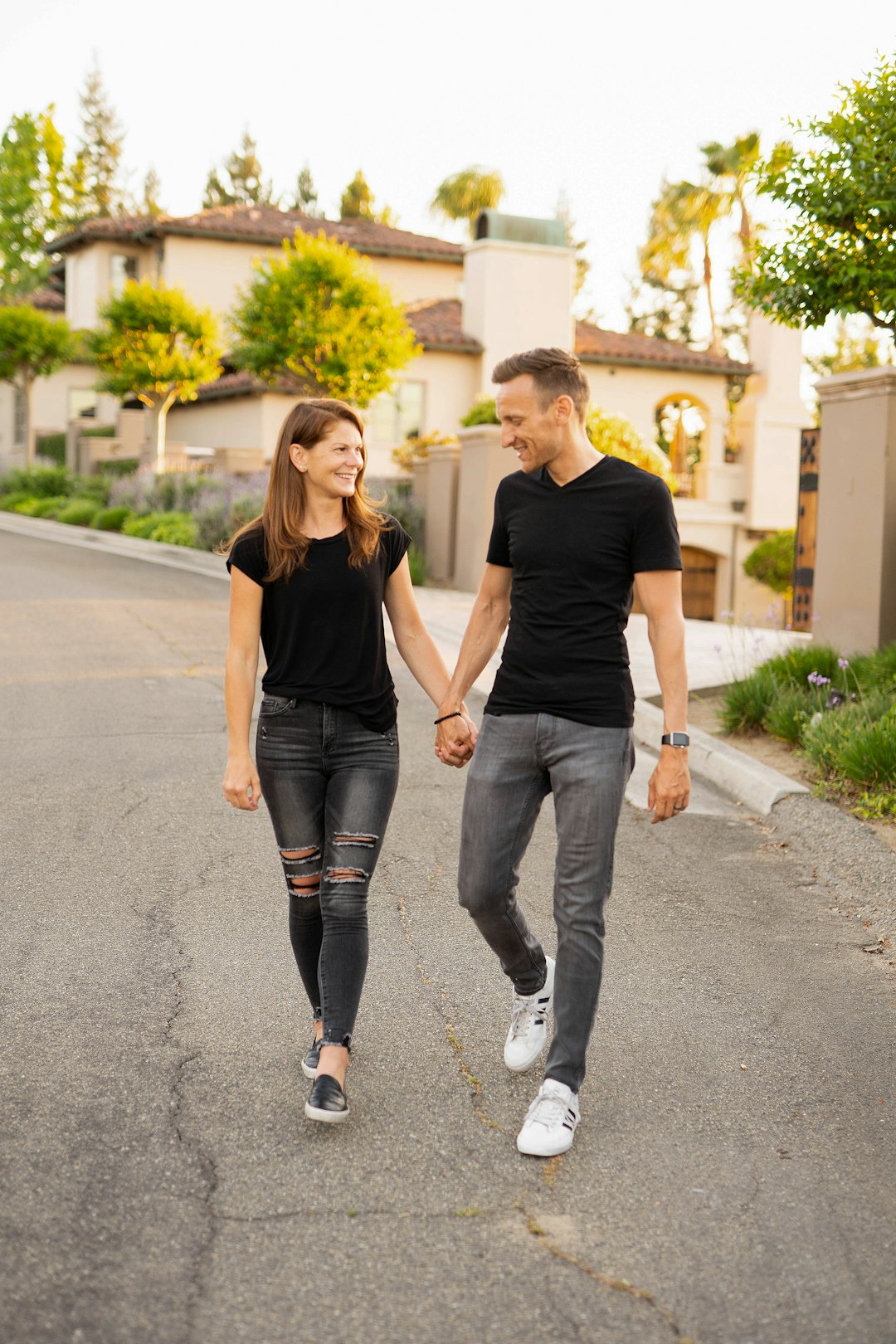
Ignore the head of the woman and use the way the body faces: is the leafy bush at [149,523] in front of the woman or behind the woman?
behind

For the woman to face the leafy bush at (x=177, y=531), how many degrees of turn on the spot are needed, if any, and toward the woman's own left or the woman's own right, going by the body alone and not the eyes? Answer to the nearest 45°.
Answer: approximately 180°

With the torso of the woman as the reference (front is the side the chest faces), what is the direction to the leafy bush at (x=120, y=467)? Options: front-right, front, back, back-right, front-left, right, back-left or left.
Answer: back

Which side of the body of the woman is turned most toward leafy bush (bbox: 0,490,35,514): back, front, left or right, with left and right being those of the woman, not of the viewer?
back

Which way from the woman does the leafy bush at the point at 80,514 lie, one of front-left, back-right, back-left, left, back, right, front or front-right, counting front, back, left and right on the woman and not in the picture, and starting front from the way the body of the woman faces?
back

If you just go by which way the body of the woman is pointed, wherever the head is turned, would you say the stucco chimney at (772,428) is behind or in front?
behind

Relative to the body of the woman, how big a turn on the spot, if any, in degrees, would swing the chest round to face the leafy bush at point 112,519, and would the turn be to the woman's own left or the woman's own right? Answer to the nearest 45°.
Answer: approximately 180°

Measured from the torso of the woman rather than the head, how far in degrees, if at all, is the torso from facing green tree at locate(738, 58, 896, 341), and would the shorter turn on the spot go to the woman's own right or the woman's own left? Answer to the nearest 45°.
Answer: approximately 135° to the woman's own left

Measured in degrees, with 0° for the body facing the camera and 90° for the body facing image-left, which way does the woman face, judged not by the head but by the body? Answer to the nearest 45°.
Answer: approximately 0°

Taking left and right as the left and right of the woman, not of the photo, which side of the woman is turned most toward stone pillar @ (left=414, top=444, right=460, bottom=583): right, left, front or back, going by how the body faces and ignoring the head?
back

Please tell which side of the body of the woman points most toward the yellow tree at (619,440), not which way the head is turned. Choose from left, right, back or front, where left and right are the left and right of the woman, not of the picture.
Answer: back

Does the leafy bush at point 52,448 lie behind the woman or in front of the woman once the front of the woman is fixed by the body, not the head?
behind

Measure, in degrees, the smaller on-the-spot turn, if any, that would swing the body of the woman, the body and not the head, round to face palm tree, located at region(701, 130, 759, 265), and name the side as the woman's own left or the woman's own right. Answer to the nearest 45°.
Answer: approximately 180°
